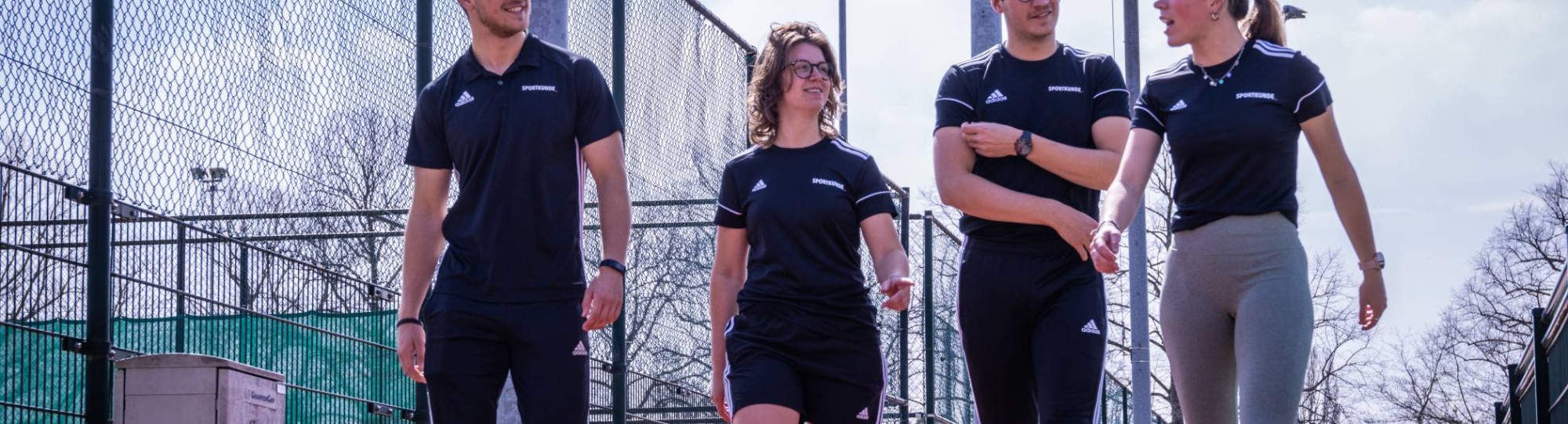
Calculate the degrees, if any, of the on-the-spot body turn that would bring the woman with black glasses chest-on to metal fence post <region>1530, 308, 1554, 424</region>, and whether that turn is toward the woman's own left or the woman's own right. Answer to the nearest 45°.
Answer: approximately 135° to the woman's own left

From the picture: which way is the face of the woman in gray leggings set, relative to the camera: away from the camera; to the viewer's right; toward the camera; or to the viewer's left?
to the viewer's left

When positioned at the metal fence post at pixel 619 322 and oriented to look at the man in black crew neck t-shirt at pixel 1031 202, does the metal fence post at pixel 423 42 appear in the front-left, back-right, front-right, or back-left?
front-right

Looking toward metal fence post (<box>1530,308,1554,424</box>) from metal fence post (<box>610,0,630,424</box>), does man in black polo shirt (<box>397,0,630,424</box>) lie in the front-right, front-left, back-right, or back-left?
back-right

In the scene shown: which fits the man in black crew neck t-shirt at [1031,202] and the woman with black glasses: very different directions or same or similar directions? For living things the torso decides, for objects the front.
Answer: same or similar directions

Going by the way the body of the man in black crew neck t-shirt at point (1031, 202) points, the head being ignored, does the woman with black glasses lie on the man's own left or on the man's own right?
on the man's own right

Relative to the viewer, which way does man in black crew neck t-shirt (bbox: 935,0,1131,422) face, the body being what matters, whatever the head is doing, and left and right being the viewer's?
facing the viewer

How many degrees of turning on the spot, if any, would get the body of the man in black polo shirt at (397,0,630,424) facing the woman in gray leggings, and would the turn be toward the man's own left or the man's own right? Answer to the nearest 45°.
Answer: approximately 90° to the man's own left

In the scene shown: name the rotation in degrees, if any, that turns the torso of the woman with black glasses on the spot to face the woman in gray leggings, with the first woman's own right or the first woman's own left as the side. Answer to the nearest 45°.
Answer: approximately 45° to the first woman's own left

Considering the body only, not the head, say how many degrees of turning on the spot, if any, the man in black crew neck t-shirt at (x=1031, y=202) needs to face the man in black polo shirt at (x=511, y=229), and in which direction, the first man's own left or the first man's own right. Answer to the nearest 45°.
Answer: approximately 90° to the first man's own right

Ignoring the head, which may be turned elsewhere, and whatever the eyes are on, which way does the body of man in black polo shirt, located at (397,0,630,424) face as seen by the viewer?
toward the camera

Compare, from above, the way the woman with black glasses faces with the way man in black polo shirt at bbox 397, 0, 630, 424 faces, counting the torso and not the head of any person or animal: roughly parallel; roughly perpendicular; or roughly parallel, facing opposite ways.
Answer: roughly parallel

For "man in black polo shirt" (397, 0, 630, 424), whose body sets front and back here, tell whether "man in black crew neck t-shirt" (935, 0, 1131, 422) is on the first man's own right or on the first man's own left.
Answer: on the first man's own left

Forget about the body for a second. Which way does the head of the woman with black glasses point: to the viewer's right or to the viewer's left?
to the viewer's right

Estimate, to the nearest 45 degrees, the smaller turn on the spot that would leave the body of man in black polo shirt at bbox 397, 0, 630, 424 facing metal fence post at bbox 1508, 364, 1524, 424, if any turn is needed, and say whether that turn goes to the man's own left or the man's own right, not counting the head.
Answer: approximately 135° to the man's own left
